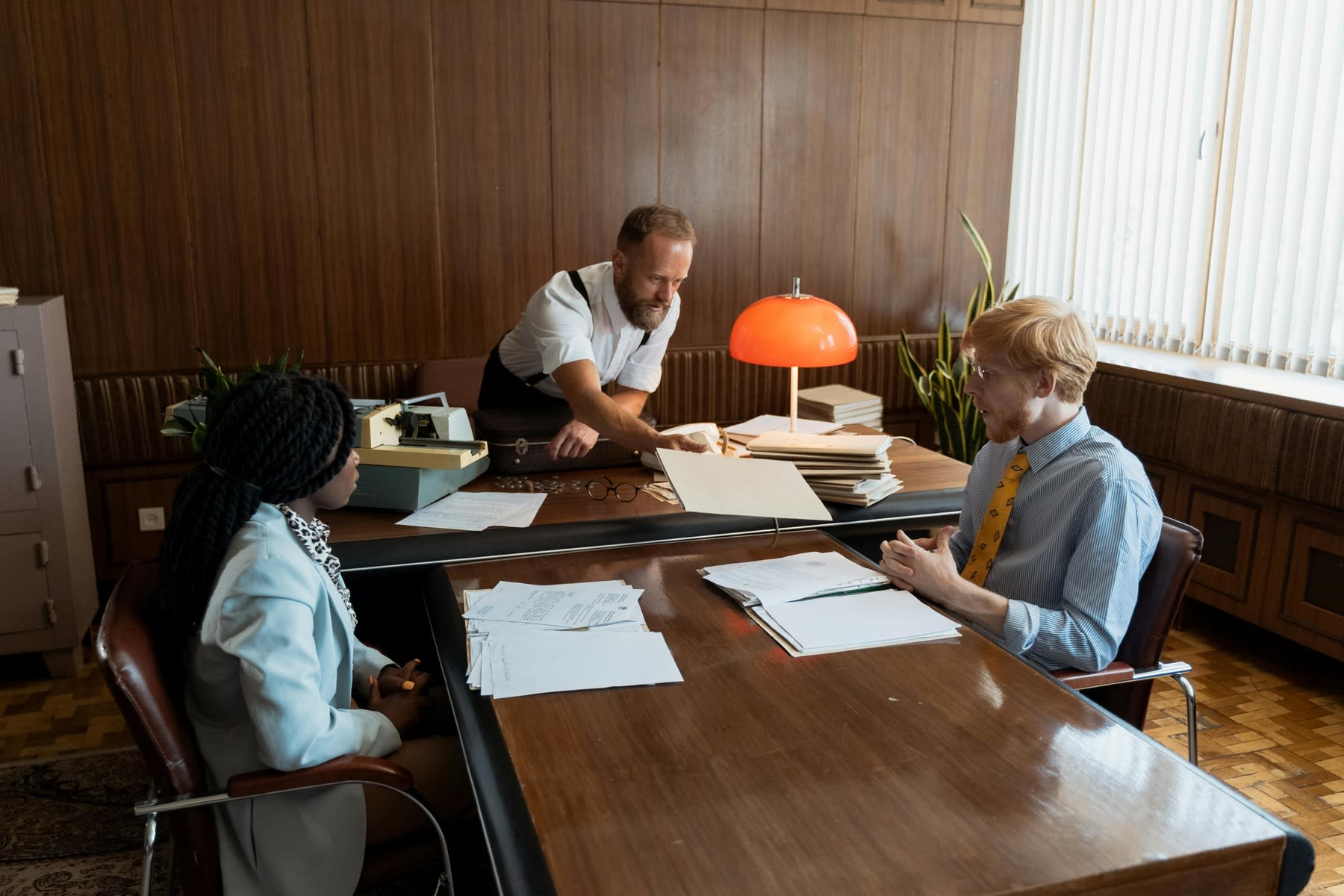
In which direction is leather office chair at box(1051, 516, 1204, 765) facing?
to the viewer's left

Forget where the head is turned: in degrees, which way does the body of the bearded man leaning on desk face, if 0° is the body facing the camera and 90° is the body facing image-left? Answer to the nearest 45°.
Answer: approximately 315°

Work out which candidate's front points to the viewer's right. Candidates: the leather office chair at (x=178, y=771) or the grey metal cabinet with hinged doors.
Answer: the leather office chair

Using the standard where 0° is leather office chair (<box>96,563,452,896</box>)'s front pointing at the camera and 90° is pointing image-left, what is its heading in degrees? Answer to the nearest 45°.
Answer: approximately 270°

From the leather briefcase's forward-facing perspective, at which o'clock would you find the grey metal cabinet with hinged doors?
The grey metal cabinet with hinged doors is roughly at 4 o'clock from the leather briefcase.

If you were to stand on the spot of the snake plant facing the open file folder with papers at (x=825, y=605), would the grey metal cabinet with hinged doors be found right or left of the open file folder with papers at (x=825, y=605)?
right

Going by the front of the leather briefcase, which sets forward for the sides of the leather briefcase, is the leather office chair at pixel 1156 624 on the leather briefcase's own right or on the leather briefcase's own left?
on the leather briefcase's own left

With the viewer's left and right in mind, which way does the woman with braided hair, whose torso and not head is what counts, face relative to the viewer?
facing to the right of the viewer

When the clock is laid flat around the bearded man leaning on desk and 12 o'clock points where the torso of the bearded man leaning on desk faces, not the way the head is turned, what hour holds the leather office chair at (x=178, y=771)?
The leather office chair is roughly at 2 o'clock from the bearded man leaning on desk.

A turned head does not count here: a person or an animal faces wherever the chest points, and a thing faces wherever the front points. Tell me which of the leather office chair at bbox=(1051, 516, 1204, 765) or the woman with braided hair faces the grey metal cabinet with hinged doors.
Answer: the leather office chair
